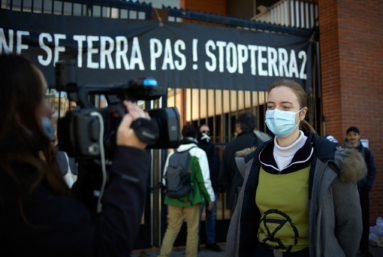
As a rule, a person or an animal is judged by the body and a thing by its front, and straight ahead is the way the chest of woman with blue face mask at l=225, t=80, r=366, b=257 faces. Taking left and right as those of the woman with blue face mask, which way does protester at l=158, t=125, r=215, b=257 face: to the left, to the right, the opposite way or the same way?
the opposite way

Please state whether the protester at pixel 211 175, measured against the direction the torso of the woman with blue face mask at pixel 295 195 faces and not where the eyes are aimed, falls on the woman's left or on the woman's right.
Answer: on the woman's right

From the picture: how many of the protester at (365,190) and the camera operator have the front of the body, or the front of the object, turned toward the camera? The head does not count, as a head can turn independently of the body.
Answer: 1

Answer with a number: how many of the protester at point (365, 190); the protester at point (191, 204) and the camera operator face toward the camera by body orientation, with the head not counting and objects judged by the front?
1

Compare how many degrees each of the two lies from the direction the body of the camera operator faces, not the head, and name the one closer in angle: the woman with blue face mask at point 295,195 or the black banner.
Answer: the woman with blue face mask

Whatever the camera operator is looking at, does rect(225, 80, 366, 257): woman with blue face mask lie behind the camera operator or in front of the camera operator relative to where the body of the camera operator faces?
in front

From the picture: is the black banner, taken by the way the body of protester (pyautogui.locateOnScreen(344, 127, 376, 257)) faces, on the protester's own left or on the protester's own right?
on the protester's own right

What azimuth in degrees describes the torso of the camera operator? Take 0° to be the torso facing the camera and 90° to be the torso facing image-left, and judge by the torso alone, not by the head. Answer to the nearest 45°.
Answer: approximately 270°

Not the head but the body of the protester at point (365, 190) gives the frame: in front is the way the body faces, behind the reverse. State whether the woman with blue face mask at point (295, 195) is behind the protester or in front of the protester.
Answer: in front

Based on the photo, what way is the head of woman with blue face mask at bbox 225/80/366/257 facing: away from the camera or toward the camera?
toward the camera

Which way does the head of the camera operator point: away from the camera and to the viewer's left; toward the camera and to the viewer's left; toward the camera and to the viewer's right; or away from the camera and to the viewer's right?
away from the camera and to the viewer's right

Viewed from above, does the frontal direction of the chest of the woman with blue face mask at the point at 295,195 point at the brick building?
no

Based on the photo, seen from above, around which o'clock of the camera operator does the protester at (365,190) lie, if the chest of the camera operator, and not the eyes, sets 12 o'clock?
The protester is roughly at 11 o'clock from the camera operator.

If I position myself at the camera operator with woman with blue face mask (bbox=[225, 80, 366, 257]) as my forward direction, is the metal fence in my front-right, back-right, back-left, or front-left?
front-left

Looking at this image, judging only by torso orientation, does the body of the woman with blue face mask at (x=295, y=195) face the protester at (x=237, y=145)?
no

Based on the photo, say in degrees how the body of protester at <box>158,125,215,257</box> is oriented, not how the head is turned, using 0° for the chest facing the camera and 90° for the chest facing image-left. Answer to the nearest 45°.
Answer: approximately 225°

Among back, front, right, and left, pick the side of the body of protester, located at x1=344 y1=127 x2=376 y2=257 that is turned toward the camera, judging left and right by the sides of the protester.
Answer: front

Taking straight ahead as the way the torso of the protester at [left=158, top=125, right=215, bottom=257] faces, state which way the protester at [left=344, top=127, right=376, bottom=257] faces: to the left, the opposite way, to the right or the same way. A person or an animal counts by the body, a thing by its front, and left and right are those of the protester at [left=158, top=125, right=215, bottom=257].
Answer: the opposite way

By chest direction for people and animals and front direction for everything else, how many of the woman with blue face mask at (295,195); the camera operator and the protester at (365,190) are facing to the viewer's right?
1
